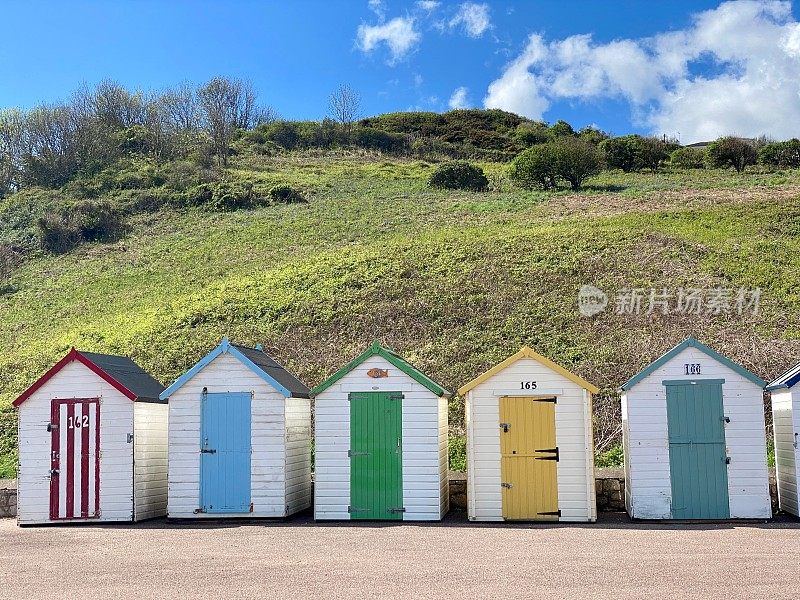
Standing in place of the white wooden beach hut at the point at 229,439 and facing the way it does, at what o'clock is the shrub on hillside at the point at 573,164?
The shrub on hillside is roughly at 7 o'clock from the white wooden beach hut.

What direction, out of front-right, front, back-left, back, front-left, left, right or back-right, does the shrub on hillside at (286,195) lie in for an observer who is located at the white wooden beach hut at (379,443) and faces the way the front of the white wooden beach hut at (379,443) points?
back

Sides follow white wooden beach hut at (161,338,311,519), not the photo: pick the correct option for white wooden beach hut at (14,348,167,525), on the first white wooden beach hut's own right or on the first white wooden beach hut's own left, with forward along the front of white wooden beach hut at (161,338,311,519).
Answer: on the first white wooden beach hut's own right

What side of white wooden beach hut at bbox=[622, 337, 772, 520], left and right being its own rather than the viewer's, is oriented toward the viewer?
front

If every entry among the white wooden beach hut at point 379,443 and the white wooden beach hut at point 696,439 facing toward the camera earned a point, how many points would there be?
2

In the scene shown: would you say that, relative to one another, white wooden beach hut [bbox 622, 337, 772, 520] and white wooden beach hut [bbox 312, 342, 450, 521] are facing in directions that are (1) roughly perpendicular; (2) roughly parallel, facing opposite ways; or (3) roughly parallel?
roughly parallel

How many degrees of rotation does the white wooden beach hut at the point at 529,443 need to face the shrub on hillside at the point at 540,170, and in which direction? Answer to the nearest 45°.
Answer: approximately 180°

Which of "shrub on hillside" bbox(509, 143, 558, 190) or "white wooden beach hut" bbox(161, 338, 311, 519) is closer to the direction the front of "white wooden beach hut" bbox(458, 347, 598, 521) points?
the white wooden beach hut

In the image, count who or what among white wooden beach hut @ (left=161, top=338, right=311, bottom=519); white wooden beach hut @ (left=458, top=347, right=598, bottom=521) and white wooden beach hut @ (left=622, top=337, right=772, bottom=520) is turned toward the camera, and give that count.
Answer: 3

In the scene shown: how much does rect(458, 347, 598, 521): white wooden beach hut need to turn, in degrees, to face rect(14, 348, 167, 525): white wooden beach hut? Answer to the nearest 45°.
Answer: approximately 90° to its right

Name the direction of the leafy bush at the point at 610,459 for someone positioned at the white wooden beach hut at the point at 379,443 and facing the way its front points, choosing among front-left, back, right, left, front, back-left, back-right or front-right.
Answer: back-left

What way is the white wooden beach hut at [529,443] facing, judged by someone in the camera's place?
facing the viewer

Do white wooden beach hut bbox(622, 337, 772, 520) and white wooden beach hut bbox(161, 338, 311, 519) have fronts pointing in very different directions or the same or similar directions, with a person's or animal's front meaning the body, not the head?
same or similar directions

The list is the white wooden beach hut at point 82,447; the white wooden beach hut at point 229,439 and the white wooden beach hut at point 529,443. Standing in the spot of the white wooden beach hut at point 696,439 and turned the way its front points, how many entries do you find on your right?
3

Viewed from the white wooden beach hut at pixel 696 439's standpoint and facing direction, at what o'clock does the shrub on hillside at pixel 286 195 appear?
The shrub on hillside is roughly at 5 o'clock from the white wooden beach hut.

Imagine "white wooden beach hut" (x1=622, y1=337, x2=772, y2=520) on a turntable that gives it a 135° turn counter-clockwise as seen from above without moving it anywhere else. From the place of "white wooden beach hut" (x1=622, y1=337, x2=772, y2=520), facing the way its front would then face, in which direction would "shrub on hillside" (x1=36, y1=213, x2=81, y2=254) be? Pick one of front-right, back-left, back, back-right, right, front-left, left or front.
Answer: left

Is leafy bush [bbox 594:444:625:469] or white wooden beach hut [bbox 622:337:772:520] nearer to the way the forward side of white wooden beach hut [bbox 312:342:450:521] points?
the white wooden beach hut

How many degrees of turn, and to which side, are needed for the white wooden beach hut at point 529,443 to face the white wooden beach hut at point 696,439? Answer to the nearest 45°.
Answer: approximately 90° to its left

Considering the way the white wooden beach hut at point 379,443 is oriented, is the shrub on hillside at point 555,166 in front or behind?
behind
